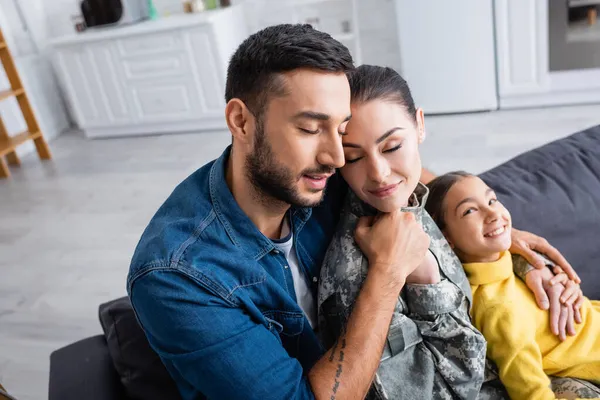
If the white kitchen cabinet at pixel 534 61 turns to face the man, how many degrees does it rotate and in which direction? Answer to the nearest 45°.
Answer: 0° — it already faces them

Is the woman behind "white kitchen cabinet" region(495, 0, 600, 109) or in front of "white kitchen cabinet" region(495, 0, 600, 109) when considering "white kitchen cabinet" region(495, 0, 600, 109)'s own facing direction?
in front

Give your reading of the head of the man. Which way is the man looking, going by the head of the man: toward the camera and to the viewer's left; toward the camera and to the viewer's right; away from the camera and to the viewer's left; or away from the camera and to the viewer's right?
toward the camera and to the viewer's right

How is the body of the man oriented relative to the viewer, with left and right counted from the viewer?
facing the viewer and to the right of the viewer

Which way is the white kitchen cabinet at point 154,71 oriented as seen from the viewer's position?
toward the camera

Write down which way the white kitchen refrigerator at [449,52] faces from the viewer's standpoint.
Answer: facing the viewer

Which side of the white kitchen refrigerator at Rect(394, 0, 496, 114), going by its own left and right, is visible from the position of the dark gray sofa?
front

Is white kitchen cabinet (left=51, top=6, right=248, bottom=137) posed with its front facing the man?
yes

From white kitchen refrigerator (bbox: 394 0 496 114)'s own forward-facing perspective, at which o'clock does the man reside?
The man is roughly at 12 o'clock from the white kitchen refrigerator.

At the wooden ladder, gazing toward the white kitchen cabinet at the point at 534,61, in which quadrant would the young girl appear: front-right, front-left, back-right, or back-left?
front-right

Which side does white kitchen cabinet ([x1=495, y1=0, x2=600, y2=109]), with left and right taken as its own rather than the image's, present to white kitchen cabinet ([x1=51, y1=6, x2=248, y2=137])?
right

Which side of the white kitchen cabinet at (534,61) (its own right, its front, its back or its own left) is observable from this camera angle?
front

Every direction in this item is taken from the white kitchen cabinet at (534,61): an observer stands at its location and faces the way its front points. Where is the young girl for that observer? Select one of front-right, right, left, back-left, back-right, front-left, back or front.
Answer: front

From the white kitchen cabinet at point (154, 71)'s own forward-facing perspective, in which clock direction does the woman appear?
The woman is roughly at 12 o'clock from the white kitchen cabinet.

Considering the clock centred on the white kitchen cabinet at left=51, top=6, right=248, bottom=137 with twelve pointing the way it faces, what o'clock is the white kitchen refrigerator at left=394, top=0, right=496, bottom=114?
the white kitchen refrigerator at left=394, top=0, right=496, bottom=114 is roughly at 10 o'clock from the white kitchen cabinet at left=51, top=6, right=248, bottom=137.
